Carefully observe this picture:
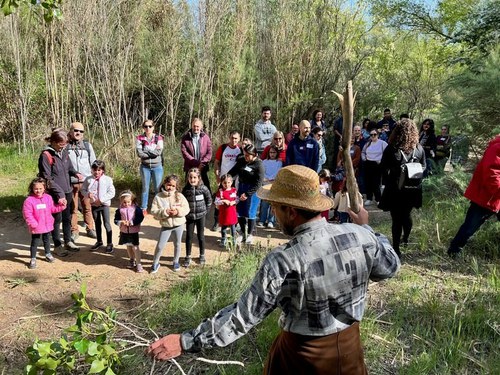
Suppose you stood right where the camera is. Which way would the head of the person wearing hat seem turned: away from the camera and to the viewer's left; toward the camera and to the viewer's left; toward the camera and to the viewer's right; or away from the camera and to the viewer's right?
away from the camera and to the viewer's left

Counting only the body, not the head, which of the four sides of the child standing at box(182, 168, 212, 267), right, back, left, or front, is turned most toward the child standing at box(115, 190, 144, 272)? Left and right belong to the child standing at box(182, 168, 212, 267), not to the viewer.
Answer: right

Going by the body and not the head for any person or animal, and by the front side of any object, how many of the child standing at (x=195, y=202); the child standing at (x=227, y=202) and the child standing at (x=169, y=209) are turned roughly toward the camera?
3

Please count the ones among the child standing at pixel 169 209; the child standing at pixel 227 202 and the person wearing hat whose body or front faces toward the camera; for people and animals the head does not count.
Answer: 2

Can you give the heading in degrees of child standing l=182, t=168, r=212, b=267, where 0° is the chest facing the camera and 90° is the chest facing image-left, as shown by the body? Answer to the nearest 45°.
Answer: approximately 0°

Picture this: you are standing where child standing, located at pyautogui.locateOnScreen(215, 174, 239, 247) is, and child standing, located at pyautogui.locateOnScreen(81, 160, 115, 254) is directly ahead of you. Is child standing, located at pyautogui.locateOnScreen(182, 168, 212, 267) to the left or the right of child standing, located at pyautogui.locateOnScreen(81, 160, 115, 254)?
left

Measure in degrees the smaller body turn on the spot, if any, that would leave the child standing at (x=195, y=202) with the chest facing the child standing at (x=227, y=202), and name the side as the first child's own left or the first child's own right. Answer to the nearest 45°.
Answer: approximately 135° to the first child's own left

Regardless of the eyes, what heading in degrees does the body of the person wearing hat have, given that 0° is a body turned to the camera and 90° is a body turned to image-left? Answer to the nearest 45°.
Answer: approximately 135°

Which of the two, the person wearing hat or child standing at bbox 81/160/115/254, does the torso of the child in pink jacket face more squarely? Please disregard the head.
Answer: the person wearing hat

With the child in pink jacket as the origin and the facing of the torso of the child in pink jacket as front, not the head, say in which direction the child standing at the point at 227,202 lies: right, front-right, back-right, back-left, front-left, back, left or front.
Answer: front-left

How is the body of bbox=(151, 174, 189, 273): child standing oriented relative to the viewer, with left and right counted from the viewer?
facing the viewer

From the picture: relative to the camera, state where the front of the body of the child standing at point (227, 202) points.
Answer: toward the camera

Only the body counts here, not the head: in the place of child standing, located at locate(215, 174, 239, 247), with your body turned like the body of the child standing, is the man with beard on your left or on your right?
on your left

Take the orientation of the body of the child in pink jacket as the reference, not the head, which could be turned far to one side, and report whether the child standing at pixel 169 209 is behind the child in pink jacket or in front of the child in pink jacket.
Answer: in front
